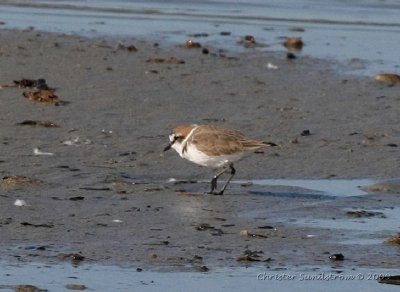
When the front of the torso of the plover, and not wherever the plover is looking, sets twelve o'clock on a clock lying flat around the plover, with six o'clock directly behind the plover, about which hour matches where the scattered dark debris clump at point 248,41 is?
The scattered dark debris clump is roughly at 3 o'clock from the plover.

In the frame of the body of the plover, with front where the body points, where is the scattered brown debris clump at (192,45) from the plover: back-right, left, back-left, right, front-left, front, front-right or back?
right

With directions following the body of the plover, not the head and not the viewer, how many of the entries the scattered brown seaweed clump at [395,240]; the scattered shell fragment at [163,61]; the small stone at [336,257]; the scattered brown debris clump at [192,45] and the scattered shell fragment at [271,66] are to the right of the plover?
3

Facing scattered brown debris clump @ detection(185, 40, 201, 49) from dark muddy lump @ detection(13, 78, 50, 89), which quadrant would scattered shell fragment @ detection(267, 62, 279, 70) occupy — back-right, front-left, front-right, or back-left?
front-right

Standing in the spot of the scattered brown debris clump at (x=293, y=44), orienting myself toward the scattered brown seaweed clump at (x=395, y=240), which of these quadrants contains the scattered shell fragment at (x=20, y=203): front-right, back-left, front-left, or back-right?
front-right

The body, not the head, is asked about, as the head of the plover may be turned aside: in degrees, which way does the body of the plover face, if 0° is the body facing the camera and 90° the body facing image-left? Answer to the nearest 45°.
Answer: approximately 90°

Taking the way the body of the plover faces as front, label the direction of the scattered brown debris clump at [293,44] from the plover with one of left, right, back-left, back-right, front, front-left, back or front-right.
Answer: right

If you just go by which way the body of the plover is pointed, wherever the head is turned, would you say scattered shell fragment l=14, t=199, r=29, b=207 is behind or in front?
in front

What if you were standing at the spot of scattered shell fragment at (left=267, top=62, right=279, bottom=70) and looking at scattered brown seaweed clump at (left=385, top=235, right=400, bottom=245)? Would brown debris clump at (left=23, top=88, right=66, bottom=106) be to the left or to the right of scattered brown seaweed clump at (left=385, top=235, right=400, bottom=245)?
right

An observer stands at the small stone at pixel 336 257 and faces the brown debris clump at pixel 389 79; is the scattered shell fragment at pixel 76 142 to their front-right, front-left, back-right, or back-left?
front-left

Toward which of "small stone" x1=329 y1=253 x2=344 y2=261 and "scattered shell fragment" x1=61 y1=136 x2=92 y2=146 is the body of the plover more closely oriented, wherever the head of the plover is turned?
the scattered shell fragment

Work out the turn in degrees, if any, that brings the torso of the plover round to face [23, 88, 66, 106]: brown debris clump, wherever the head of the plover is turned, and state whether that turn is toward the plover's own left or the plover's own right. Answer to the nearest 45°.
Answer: approximately 45° to the plover's own right

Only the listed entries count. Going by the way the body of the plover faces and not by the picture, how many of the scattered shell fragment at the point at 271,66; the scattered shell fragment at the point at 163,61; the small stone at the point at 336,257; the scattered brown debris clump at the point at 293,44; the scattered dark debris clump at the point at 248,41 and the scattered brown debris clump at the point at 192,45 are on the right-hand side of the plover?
5

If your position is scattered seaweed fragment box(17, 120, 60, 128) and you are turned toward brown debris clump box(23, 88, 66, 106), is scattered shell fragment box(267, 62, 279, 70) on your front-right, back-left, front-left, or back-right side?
front-right

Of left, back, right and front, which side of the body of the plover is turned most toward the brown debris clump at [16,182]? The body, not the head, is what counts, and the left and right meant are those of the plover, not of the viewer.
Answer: front

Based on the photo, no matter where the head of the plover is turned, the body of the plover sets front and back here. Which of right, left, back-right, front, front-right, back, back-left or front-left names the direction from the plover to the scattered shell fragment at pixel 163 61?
right

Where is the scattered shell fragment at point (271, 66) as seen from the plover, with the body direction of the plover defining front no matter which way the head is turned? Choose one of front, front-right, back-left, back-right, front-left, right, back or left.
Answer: right
